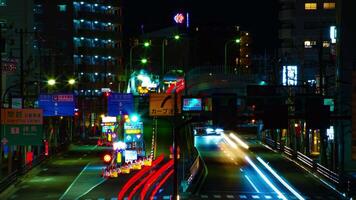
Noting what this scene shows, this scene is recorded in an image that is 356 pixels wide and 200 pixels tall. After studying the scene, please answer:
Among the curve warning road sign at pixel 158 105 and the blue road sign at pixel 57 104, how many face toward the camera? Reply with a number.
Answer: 2

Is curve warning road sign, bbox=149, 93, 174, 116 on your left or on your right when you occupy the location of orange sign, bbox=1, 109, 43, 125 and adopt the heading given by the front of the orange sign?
on your left

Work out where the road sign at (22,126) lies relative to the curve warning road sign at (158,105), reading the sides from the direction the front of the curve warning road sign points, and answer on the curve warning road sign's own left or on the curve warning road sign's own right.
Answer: on the curve warning road sign's own right

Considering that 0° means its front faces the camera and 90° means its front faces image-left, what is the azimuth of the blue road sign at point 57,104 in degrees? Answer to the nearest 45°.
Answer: approximately 0°

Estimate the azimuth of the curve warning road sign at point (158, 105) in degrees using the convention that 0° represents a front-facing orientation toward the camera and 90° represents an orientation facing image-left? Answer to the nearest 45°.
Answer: approximately 0°

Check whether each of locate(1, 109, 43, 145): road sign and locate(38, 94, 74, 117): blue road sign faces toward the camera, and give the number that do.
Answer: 2

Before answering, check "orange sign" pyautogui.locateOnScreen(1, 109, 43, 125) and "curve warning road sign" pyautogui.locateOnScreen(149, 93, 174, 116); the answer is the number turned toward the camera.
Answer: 2

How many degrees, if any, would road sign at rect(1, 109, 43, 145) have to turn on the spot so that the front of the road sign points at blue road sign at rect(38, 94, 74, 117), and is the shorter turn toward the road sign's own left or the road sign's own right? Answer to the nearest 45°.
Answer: approximately 135° to the road sign's own left
